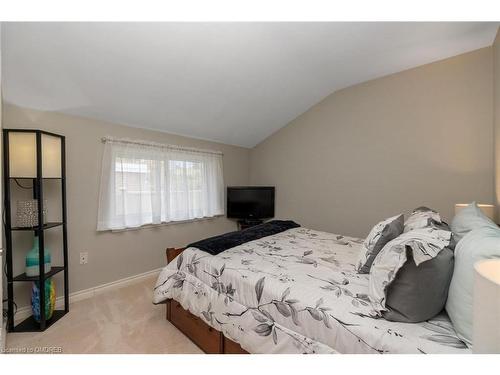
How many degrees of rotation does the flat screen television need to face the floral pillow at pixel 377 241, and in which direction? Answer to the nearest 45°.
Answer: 0° — it already faces it

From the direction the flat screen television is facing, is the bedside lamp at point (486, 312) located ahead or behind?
ahead

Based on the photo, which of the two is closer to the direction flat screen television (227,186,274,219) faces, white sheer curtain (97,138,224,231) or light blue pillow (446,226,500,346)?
the light blue pillow

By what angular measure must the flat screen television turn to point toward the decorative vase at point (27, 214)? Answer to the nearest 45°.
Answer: approximately 45° to its right

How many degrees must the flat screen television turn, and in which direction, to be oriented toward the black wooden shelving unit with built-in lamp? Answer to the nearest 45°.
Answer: approximately 45° to its right

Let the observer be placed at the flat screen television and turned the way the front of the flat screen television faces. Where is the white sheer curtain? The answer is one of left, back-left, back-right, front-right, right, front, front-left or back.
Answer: front-right

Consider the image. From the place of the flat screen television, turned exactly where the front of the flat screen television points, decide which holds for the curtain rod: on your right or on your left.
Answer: on your right

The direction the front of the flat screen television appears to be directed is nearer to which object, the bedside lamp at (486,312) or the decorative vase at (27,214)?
the bedside lamp

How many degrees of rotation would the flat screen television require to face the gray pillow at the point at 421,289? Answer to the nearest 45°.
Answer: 0° — it already faces it

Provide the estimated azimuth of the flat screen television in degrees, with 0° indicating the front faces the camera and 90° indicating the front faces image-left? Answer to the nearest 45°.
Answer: approximately 0°

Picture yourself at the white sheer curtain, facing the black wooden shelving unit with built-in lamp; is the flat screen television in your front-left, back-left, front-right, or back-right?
back-left

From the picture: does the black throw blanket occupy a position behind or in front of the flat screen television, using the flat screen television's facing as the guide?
in front
